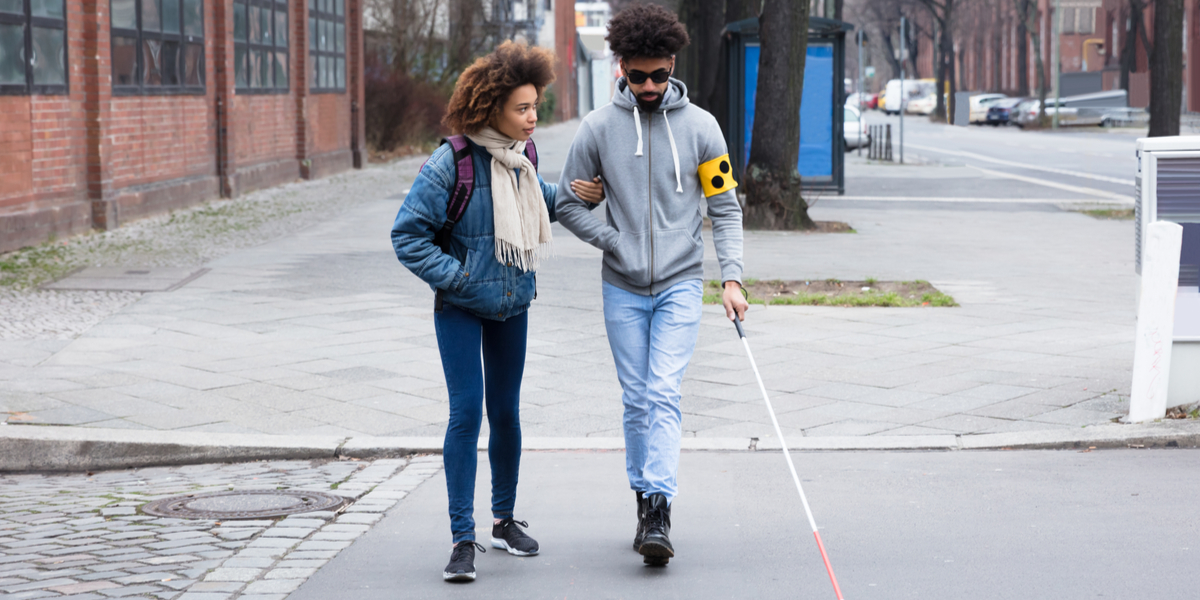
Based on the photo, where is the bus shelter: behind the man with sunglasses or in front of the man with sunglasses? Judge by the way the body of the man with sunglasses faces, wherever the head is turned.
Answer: behind

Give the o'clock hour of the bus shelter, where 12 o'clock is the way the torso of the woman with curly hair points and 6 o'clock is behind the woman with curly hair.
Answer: The bus shelter is roughly at 8 o'clock from the woman with curly hair.

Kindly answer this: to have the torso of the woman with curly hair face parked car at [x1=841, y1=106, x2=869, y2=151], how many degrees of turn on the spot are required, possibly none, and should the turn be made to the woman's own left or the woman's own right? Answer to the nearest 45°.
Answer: approximately 135° to the woman's own left

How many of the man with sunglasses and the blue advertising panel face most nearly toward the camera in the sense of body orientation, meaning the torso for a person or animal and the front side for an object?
2

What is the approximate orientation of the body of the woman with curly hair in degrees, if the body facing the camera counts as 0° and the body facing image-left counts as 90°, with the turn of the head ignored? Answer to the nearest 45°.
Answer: approximately 315°

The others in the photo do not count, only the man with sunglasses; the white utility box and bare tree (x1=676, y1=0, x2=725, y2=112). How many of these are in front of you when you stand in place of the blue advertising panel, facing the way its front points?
2

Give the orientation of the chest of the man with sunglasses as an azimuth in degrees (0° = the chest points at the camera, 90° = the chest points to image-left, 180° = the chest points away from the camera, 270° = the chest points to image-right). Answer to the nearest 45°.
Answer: approximately 0°

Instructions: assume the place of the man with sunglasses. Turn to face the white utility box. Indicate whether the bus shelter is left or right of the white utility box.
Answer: left
